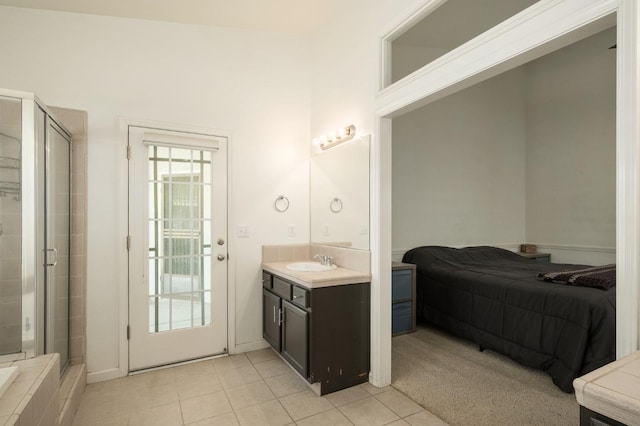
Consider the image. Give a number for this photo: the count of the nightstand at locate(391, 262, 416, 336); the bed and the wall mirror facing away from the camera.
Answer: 0

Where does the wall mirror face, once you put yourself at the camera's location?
facing the viewer and to the left of the viewer

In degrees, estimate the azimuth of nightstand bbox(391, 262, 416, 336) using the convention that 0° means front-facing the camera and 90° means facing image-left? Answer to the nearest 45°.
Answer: approximately 315°

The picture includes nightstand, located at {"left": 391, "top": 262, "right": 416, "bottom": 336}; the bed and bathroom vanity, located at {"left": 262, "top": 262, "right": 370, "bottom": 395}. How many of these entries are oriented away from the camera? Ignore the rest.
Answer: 0

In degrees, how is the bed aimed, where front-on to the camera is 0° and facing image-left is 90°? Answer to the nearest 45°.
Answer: approximately 315°

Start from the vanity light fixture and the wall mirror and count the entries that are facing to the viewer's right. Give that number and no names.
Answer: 0

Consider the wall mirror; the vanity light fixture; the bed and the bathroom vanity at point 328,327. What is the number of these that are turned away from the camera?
0

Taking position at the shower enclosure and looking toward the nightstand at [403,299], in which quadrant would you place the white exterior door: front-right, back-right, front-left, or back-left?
front-left

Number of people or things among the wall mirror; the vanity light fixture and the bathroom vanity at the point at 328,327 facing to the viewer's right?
0

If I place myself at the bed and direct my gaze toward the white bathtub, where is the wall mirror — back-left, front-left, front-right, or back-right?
front-right

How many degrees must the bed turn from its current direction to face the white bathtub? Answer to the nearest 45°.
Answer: approximately 90° to its right
